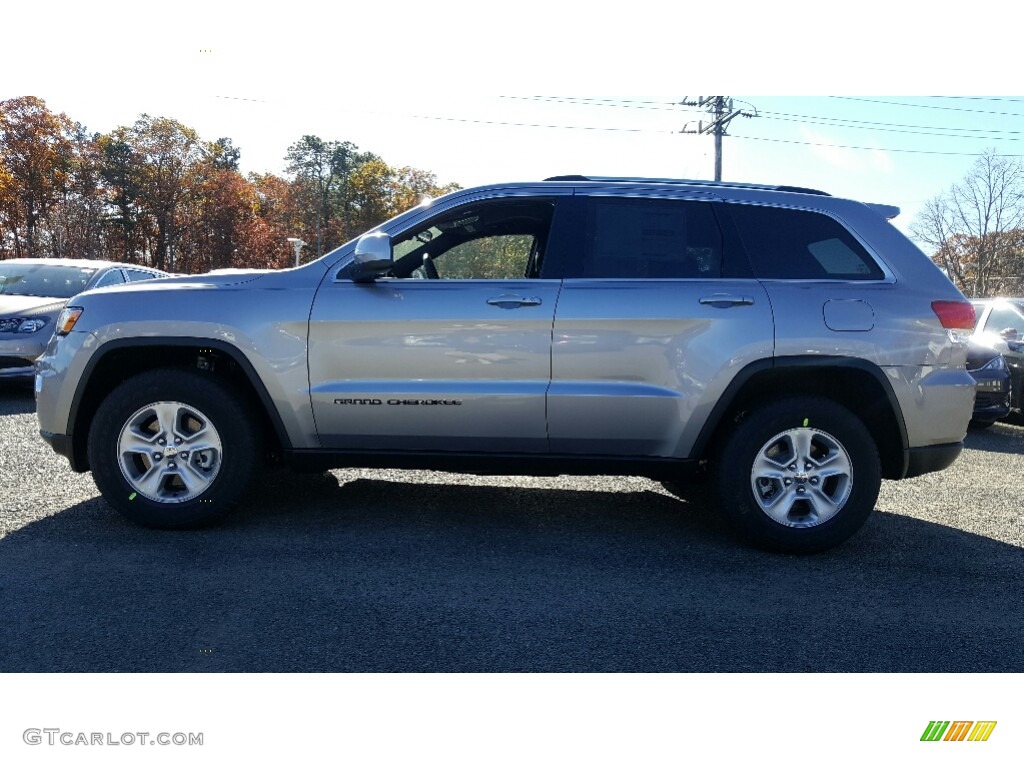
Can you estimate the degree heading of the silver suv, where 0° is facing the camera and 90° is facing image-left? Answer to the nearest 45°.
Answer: approximately 90°

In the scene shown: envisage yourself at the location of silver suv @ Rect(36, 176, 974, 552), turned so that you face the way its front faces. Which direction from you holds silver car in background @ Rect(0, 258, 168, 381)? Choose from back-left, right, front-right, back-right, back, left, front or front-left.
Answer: front-right

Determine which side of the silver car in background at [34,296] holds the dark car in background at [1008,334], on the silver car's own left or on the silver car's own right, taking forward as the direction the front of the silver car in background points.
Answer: on the silver car's own left

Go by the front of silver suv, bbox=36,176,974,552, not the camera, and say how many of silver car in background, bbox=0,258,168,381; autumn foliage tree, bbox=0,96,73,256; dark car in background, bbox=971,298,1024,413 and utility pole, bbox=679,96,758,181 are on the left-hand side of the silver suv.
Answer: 0

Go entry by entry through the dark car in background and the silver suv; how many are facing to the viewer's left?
1

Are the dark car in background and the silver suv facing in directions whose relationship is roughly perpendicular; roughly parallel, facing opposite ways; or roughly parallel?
roughly perpendicular

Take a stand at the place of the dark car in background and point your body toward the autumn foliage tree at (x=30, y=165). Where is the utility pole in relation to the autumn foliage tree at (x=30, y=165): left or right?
right

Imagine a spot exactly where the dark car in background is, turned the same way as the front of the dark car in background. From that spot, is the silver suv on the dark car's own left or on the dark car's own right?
on the dark car's own right

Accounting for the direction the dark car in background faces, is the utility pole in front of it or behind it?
behind

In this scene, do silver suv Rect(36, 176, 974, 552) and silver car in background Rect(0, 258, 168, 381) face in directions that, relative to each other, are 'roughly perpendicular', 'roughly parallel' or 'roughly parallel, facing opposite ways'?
roughly perpendicular

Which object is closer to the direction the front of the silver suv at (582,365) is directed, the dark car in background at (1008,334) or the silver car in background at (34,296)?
the silver car in background

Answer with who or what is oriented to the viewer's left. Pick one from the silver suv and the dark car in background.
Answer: the silver suv

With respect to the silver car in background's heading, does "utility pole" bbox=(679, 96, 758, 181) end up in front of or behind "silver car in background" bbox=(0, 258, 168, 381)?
behind
